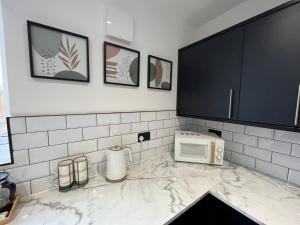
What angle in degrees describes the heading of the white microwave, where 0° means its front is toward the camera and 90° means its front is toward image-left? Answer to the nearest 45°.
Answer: approximately 0°

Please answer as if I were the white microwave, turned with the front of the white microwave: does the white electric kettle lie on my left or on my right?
on my right

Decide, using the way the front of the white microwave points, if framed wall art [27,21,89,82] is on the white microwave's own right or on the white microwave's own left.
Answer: on the white microwave's own right

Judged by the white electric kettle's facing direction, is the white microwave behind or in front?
behind
